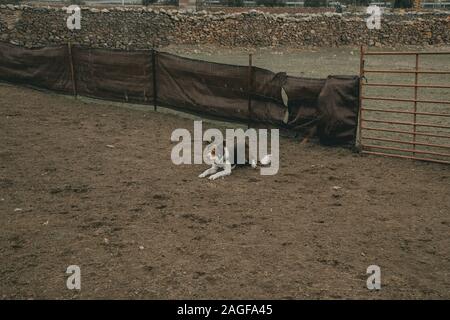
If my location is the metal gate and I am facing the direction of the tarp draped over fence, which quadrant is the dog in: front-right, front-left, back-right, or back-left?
front-left

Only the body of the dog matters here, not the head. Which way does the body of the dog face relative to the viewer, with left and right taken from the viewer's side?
facing the viewer and to the left of the viewer

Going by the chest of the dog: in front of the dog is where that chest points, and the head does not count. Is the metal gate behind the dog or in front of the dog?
behind

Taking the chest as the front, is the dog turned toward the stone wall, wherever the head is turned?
no
